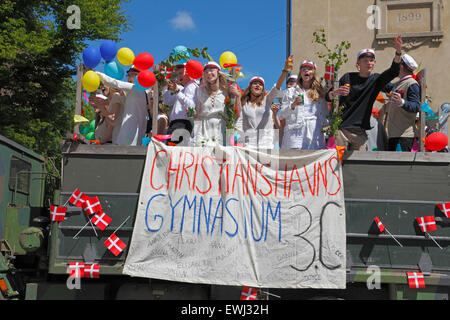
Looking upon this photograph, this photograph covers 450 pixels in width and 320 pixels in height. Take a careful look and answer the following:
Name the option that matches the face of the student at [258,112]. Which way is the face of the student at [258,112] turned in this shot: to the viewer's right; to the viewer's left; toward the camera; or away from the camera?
toward the camera

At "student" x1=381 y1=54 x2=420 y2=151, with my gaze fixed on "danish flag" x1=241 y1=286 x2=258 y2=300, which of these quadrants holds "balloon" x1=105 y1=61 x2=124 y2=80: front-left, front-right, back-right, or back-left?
front-right

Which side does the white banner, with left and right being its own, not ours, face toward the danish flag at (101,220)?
right

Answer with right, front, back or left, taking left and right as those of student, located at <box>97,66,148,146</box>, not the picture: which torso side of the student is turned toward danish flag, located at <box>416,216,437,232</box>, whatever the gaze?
back

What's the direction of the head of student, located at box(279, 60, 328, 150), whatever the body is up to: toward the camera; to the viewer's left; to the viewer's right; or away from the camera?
toward the camera

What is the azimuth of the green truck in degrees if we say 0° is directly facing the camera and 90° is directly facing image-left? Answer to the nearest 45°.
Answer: approximately 90°

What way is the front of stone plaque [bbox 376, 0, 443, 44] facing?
toward the camera
